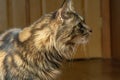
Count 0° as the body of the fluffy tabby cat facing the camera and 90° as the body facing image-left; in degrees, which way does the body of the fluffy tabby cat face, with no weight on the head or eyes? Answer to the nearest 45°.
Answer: approximately 270°
